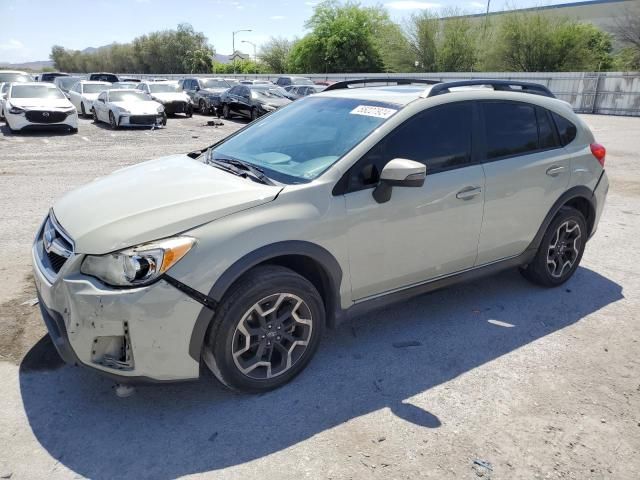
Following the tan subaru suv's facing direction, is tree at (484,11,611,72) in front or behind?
behind

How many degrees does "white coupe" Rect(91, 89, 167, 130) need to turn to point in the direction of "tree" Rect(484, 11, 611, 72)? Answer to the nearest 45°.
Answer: approximately 90° to its left

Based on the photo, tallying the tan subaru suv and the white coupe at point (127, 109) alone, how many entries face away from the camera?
0

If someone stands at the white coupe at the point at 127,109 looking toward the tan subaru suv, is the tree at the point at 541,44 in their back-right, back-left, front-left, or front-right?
back-left

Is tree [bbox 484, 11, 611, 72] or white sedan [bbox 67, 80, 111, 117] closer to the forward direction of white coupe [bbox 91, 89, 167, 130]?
the tree

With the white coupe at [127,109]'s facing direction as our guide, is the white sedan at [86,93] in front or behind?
behind

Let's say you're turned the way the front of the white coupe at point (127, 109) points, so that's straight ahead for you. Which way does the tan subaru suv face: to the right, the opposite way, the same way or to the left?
to the right

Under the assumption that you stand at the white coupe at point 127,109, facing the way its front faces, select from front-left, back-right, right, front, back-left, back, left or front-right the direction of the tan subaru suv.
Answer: front-right

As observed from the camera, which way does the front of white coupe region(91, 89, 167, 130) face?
facing the viewer and to the right of the viewer

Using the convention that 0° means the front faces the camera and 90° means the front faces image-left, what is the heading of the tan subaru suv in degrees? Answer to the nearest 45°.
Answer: approximately 45°
